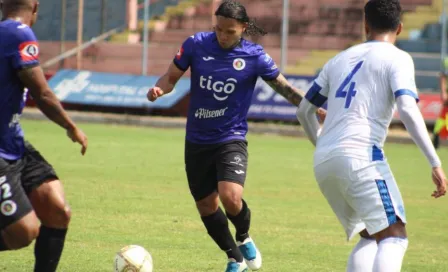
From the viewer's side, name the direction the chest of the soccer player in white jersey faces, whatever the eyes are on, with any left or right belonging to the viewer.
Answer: facing away from the viewer and to the right of the viewer

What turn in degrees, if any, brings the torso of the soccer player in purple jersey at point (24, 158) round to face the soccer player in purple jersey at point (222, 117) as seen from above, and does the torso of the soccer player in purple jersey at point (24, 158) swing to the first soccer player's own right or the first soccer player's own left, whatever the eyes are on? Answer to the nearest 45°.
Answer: approximately 90° to the first soccer player's own left

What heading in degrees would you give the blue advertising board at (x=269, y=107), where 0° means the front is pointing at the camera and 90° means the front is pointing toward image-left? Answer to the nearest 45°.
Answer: approximately 0°

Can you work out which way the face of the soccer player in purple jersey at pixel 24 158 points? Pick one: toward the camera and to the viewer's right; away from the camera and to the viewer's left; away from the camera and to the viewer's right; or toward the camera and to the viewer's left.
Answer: away from the camera and to the viewer's right

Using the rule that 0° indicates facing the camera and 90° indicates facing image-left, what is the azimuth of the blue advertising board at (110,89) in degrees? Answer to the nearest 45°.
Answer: approximately 0°

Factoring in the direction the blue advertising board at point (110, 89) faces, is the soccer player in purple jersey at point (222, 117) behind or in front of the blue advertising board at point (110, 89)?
in front

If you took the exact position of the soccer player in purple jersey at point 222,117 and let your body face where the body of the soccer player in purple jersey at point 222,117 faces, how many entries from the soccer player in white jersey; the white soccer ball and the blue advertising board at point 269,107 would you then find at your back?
1

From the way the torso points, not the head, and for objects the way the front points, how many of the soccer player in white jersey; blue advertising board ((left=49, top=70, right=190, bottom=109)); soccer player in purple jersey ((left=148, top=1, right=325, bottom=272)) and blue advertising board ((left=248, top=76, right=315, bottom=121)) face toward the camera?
3

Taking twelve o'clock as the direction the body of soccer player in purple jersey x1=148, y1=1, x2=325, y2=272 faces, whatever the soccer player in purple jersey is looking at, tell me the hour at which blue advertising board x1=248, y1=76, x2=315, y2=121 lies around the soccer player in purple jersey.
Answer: The blue advertising board is roughly at 6 o'clock from the soccer player in purple jersey.
